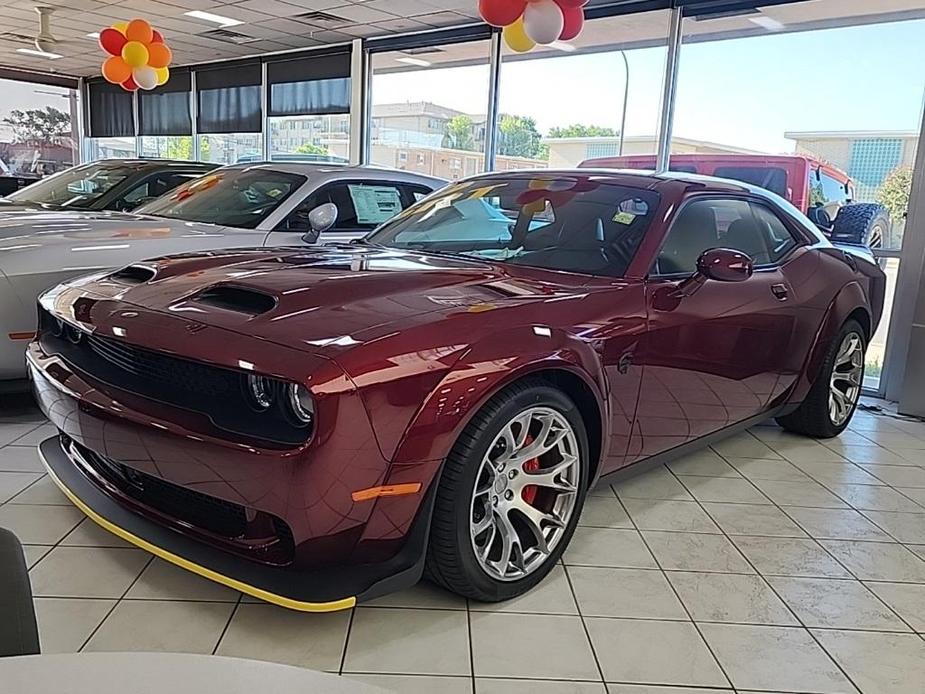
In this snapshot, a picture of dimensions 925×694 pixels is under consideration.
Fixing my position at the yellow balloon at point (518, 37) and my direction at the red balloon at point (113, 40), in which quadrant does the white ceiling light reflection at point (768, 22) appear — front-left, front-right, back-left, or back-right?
back-right

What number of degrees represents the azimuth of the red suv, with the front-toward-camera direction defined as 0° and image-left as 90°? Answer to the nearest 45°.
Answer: approximately 135°

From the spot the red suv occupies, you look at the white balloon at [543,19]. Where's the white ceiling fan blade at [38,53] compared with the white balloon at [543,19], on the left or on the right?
right

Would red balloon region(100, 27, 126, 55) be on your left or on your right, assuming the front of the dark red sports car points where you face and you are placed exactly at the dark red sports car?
on your right

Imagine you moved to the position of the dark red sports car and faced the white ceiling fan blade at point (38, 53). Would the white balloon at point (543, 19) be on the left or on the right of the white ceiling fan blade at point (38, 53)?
right

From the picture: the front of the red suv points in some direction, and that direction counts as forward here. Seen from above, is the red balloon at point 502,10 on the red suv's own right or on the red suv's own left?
on the red suv's own left

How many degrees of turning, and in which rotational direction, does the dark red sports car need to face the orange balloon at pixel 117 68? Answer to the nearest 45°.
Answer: approximately 90° to its right

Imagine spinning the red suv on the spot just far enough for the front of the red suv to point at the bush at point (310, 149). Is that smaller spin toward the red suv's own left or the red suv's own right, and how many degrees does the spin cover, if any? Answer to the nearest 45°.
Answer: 0° — it already faces it

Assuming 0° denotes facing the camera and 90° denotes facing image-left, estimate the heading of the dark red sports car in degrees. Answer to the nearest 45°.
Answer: approximately 45°
